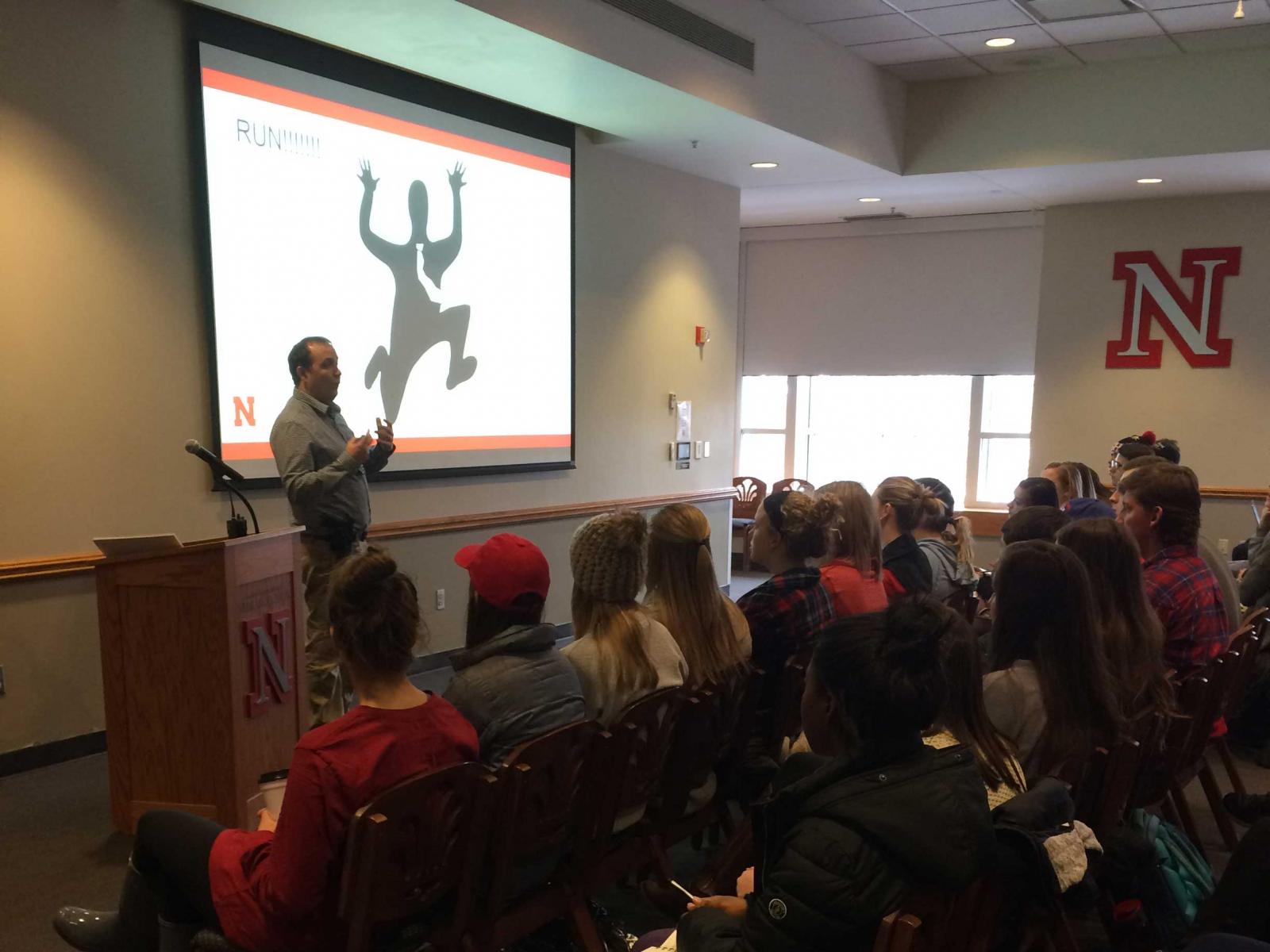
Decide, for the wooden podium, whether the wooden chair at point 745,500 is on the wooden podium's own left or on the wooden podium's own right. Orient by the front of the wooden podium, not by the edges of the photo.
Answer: on the wooden podium's own left

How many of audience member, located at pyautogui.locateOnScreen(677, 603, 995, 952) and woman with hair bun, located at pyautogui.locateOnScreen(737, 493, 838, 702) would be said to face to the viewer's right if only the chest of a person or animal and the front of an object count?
0

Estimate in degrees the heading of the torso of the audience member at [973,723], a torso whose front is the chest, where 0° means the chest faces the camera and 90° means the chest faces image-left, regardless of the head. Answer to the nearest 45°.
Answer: approximately 135°

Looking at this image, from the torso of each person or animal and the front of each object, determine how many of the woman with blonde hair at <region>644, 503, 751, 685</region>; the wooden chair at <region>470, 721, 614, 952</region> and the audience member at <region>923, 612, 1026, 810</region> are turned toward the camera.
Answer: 0

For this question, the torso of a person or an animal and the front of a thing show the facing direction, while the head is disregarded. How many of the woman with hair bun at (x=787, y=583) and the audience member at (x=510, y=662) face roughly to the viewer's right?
0

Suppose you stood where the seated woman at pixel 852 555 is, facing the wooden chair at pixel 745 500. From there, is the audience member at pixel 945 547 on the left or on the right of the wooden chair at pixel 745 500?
right

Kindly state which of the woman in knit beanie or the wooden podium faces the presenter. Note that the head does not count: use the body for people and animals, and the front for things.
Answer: the woman in knit beanie

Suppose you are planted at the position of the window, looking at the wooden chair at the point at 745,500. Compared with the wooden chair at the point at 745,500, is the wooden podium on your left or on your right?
left

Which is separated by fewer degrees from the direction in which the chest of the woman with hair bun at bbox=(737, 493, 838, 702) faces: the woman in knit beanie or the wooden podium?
the wooden podium

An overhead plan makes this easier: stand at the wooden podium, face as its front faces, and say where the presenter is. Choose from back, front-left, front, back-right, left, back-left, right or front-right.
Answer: left

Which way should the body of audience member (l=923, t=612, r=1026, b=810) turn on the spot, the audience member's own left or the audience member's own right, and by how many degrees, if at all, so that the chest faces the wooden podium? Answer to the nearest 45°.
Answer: approximately 45° to the audience member's own left

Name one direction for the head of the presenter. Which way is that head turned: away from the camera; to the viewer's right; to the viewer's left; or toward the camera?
to the viewer's right

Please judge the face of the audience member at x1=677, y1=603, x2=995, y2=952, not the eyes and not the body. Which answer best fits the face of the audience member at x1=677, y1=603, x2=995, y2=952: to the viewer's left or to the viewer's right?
to the viewer's left

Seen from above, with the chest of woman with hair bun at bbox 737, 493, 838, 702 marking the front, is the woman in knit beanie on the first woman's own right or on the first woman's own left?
on the first woman's own left

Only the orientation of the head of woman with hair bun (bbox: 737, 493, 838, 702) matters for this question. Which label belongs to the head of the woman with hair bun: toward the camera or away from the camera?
away from the camera
